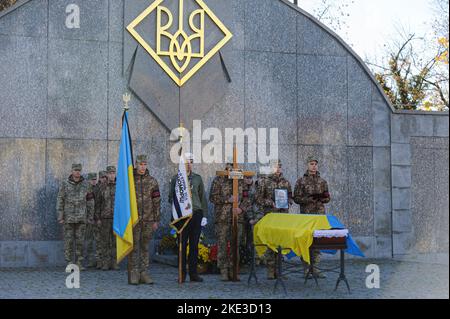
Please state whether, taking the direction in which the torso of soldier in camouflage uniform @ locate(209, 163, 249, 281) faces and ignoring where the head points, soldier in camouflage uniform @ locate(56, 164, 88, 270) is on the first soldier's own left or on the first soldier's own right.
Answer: on the first soldier's own right

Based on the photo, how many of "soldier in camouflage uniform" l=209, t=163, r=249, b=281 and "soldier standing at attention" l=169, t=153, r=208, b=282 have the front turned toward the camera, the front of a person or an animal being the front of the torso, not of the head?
2

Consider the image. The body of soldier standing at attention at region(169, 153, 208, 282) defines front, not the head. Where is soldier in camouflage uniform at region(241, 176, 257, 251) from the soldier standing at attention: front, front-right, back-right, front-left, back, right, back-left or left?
back-left

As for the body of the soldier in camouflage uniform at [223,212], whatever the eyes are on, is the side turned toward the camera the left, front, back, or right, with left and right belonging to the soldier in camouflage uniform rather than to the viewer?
front

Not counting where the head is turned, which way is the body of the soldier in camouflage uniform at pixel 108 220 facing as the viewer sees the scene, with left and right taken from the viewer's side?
facing the viewer and to the right of the viewer

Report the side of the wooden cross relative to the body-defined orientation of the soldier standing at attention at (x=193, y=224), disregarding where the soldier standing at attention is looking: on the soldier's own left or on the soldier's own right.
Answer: on the soldier's own left

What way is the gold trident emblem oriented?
toward the camera

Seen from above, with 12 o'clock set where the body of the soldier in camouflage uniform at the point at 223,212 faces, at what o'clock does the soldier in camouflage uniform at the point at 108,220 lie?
the soldier in camouflage uniform at the point at 108,220 is roughly at 4 o'clock from the soldier in camouflage uniform at the point at 223,212.

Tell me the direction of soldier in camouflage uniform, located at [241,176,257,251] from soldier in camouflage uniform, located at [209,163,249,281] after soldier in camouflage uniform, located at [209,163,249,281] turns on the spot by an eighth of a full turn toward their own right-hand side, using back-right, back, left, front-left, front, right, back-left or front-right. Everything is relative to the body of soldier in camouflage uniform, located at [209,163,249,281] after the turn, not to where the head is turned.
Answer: back

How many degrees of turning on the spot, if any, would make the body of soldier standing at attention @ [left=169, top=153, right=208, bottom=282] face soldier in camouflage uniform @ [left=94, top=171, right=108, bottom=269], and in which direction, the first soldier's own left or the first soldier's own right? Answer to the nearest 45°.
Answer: approximately 135° to the first soldier's own right
